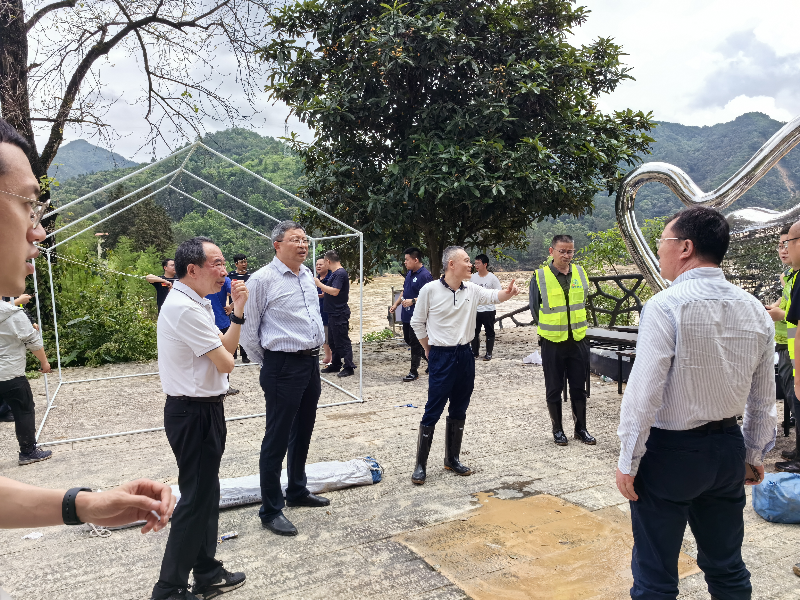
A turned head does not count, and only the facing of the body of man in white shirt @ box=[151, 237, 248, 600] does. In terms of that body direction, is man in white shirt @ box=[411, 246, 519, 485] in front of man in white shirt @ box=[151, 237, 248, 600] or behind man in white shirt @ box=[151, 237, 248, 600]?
in front

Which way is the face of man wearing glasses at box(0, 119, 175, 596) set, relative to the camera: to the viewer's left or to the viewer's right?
to the viewer's right

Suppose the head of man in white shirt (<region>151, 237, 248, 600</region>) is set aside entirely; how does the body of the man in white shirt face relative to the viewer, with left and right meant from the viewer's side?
facing to the right of the viewer

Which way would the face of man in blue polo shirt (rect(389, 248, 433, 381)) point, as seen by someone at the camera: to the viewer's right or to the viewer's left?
to the viewer's left

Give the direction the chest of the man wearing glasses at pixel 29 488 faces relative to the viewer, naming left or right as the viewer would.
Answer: facing to the right of the viewer

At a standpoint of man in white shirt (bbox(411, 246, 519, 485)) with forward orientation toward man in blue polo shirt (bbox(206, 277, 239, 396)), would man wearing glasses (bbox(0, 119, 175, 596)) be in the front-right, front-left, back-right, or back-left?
back-left

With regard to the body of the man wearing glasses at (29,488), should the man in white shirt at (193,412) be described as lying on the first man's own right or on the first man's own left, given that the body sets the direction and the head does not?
on the first man's own left
